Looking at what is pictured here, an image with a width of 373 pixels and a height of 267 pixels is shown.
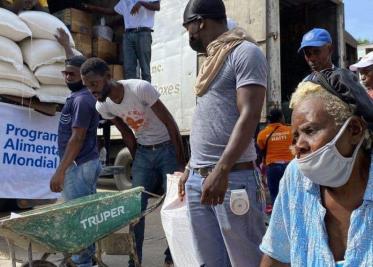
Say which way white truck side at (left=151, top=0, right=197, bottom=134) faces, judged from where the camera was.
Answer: facing the viewer

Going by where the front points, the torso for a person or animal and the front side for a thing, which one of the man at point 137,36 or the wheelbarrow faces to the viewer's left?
the wheelbarrow

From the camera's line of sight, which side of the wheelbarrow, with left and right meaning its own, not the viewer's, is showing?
left

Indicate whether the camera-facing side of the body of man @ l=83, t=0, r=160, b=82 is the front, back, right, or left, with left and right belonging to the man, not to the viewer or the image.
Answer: front

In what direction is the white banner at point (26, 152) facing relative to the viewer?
toward the camera

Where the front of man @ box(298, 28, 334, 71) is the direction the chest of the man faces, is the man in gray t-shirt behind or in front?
in front

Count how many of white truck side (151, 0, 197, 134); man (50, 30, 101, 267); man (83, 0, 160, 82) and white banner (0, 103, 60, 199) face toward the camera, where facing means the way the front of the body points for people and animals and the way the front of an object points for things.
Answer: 3

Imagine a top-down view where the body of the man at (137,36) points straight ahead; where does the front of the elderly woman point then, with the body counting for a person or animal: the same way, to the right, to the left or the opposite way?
to the right

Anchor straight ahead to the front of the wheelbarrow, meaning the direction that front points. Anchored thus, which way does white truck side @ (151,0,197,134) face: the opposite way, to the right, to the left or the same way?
to the left

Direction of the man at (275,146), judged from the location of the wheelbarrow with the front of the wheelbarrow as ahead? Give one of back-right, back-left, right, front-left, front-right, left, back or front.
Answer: back-right

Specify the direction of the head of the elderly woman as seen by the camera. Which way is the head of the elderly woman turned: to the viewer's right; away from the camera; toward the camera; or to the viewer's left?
to the viewer's left

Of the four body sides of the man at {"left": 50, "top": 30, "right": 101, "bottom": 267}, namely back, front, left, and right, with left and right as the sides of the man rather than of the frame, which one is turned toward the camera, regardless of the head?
left

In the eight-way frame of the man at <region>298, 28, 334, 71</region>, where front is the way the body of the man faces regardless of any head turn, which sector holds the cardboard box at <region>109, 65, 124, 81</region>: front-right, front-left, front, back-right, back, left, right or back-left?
right

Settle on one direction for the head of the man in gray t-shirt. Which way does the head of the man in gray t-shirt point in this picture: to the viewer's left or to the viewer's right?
to the viewer's left
